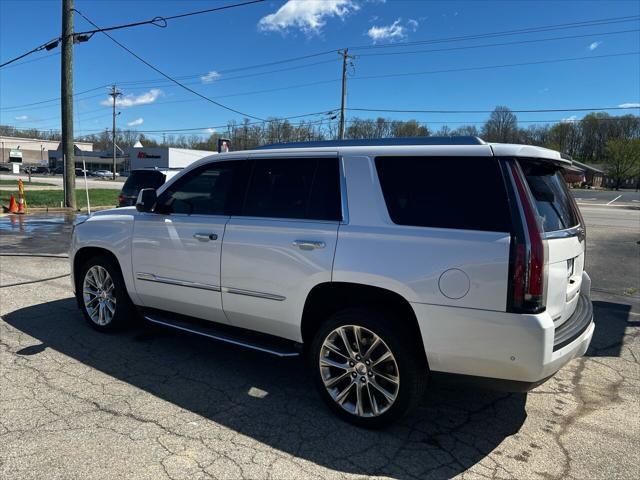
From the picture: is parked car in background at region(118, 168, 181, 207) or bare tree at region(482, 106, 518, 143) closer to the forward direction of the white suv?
the parked car in background

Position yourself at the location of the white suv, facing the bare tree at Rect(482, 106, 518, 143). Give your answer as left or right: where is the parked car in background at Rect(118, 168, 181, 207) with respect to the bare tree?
left

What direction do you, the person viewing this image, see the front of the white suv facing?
facing away from the viewer and to the left of the viewer

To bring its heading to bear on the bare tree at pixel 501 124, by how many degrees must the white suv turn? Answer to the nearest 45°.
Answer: approximately 45° to its right

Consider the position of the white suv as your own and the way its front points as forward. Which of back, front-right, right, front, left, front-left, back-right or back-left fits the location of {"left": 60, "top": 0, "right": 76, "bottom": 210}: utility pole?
front

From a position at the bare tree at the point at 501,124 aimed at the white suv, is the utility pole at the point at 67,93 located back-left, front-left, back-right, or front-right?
front-right

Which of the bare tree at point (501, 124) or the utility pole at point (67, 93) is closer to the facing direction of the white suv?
the utility pole

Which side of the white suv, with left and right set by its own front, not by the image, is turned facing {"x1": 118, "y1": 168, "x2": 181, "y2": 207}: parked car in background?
front
